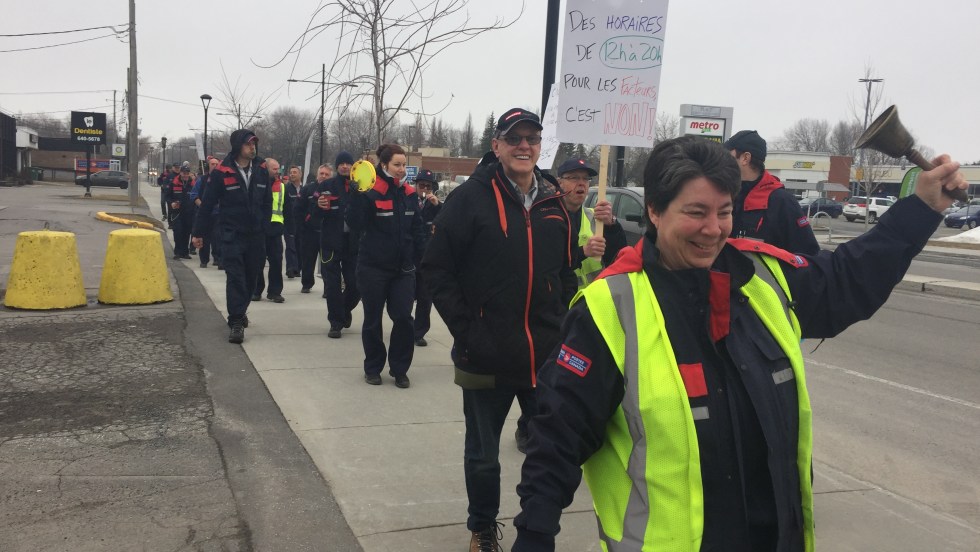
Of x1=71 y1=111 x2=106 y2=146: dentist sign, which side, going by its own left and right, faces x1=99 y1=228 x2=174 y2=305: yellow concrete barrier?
front

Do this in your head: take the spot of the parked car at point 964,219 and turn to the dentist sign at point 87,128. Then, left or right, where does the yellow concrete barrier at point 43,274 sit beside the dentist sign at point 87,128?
left

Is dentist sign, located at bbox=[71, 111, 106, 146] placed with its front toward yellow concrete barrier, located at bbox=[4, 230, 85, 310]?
yes

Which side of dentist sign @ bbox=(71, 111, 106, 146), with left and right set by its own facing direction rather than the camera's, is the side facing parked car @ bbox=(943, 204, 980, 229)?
left

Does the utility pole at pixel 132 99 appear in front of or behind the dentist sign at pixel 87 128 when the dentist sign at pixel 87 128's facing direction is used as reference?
in front

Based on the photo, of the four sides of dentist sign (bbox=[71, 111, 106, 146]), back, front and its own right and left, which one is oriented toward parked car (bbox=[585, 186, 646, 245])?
front

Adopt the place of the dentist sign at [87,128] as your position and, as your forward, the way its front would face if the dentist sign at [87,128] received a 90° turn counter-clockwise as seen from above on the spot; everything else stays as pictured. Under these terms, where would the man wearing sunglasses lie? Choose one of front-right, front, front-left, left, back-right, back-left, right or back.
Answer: right

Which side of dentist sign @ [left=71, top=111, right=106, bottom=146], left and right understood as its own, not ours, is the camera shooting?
front
